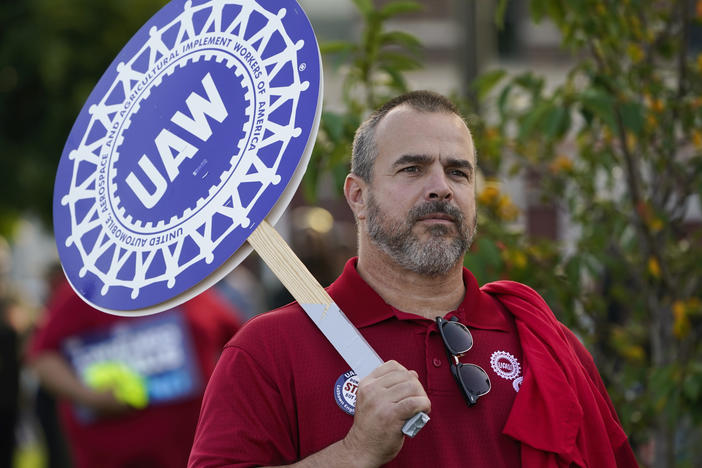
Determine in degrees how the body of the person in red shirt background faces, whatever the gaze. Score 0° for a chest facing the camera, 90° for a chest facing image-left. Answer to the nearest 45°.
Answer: approximately 0°

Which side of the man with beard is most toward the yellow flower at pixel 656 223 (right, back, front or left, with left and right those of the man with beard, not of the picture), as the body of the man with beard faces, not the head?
back

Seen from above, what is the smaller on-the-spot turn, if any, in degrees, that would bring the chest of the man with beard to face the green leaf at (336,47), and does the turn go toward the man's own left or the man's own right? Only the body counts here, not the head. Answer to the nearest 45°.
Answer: approximately 135° to the man's own left

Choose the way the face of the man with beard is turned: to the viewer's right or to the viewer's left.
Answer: to the viewer's right

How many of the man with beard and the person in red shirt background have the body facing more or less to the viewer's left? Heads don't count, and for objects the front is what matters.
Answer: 0

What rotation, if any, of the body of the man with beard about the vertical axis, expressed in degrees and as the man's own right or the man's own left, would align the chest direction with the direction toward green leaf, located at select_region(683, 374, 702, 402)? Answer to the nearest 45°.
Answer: approximately 90° to the man's own left

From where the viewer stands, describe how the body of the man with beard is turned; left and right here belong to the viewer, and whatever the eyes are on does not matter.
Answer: facing the viewer and to the right of the viewer

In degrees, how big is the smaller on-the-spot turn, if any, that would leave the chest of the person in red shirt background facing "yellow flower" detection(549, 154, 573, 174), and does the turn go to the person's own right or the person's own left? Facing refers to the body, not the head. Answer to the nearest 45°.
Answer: approximately 90° to the person's own left

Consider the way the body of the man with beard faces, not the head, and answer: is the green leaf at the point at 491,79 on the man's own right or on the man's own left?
on the man's own left

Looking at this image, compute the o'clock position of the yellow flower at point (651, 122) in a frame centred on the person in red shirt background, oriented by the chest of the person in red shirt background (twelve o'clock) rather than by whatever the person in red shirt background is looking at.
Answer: The yellow flower is roughly at 10 o'clock from the person in red shirt background.
